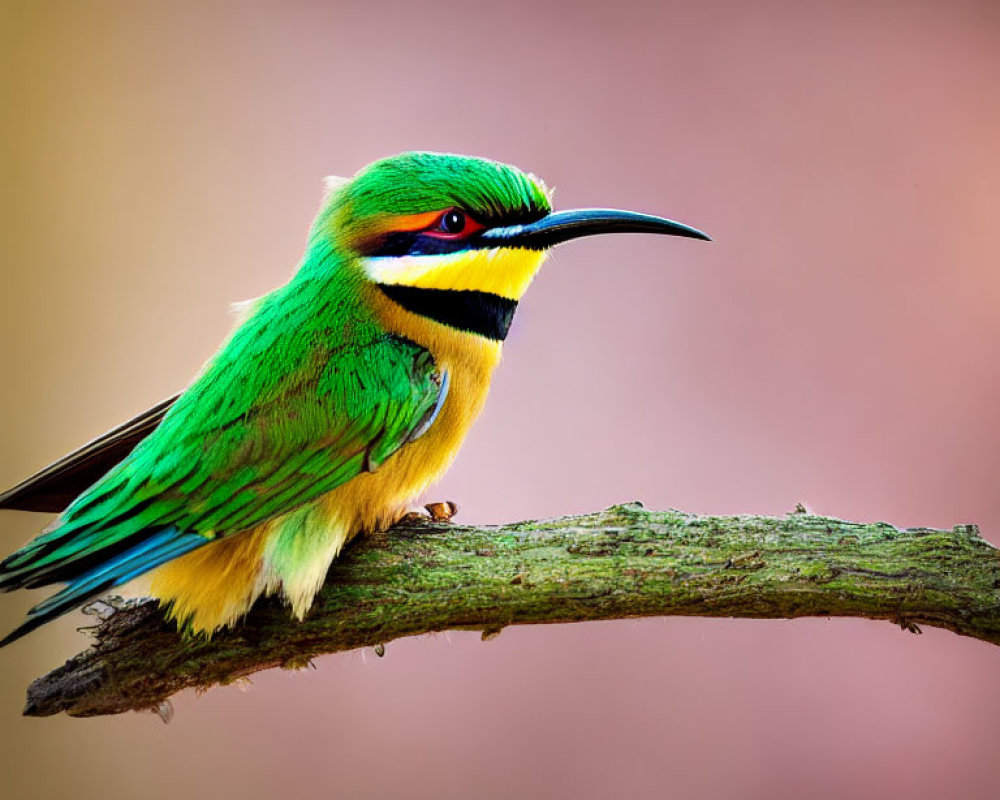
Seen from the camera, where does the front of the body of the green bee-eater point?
to the viewer's right
